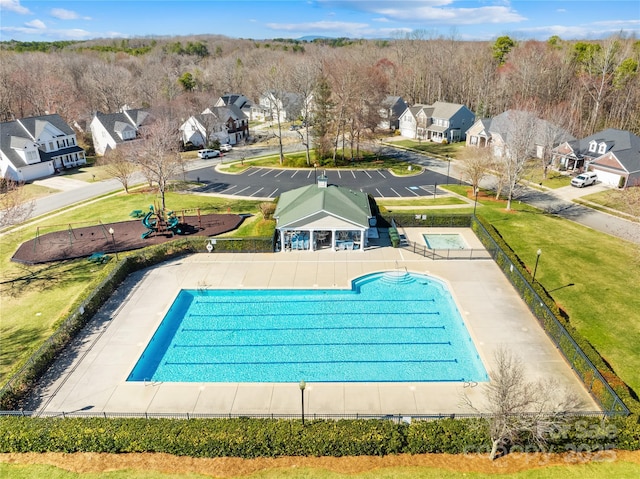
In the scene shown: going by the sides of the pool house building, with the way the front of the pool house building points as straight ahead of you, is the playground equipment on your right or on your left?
on your right

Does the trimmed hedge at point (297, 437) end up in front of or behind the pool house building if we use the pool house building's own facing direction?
in front

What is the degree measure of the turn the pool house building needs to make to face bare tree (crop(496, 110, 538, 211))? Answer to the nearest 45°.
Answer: approximately 135° to its left

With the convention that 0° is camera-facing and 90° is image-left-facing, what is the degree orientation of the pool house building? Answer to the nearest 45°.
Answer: approximately 0°

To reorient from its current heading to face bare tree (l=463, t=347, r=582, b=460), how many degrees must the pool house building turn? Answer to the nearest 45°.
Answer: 0° — it already faces it

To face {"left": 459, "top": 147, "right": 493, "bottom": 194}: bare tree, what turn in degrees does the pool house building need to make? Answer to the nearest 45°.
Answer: approximately 135° to its left

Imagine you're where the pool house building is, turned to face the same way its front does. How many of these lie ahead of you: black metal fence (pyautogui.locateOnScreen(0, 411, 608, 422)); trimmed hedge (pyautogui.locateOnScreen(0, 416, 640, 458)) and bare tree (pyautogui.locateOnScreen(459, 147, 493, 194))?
2

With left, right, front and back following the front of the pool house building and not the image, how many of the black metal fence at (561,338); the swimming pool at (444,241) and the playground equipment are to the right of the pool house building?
1

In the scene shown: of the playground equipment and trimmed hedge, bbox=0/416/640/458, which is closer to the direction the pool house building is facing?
the trimmed hedge

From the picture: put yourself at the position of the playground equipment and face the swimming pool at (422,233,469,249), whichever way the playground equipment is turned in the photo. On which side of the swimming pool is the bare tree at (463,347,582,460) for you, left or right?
right

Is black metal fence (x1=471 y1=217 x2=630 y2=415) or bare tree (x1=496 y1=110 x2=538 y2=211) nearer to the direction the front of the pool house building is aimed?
the black metal fence

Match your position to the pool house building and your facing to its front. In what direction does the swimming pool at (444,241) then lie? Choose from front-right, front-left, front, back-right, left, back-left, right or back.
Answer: left

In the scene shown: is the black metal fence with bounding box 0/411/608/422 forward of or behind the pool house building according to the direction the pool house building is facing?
forward

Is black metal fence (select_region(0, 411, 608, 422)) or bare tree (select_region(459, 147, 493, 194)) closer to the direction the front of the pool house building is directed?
the black metal fence
